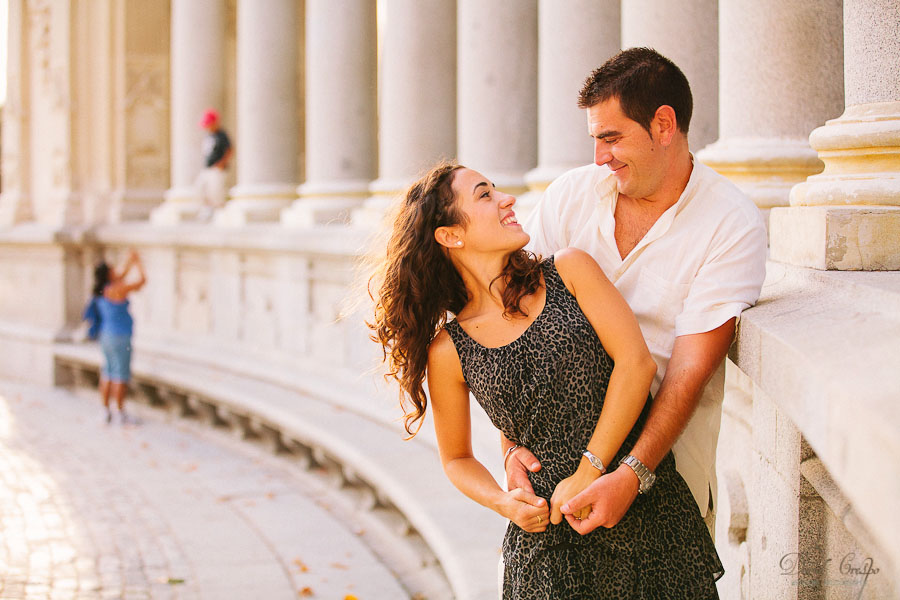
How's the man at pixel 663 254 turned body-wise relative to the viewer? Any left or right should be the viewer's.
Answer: facing the viewer and to the left of the viewer

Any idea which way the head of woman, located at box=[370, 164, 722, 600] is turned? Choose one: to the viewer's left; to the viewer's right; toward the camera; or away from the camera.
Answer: to the viewer's right

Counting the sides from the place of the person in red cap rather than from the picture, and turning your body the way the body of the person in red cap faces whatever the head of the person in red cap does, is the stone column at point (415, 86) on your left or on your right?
on your left

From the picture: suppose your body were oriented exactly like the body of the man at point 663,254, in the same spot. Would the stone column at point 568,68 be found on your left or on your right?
on your right

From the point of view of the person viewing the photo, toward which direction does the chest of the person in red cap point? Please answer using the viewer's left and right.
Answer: facing to the left of the viewer

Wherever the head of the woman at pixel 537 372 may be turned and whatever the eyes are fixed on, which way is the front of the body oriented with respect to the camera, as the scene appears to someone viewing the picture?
toward the camera
